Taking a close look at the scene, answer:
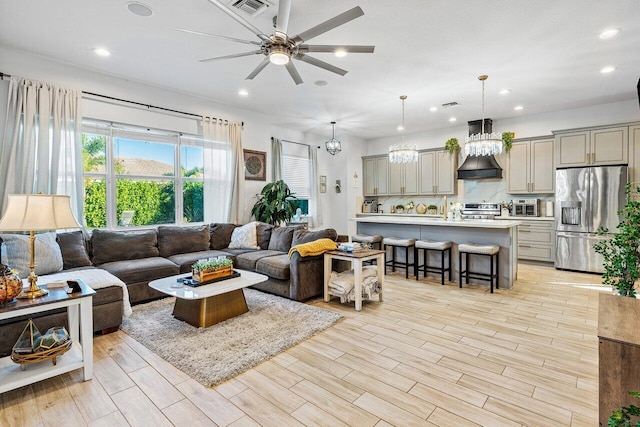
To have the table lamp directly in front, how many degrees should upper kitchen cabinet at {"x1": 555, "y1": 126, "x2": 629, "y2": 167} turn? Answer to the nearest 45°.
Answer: approximately 45° to its right

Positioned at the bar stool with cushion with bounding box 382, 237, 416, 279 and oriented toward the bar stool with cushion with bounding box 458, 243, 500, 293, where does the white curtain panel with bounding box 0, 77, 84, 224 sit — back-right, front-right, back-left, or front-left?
back-right

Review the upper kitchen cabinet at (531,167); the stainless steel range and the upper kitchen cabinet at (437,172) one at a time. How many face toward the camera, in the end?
3

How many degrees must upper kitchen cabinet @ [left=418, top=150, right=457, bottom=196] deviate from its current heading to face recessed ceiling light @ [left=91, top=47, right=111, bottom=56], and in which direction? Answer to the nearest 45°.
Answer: approximately 45° to its right

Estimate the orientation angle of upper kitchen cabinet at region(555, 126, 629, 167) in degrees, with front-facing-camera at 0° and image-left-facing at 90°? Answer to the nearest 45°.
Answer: approximately 0°

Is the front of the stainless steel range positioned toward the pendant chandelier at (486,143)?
yes

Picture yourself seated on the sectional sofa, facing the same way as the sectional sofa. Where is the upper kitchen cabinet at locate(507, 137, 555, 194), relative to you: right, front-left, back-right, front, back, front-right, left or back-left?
front-left

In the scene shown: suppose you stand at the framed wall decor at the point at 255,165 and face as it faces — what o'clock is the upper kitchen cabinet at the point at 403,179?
The upper kitchen cabinet is roughly at 10 o'clock from the framed wall decor.

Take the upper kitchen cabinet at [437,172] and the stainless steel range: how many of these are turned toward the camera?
2

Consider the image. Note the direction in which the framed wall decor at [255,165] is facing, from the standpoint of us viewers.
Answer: facing the viewer and to the right of the viewer

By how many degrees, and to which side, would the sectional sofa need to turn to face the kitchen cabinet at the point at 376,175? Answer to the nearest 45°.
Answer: approximately 90° to its left

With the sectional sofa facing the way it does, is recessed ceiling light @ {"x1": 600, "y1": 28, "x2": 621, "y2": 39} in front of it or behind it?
in front

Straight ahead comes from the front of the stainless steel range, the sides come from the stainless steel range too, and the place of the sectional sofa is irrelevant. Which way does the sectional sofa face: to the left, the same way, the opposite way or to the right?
to the left
